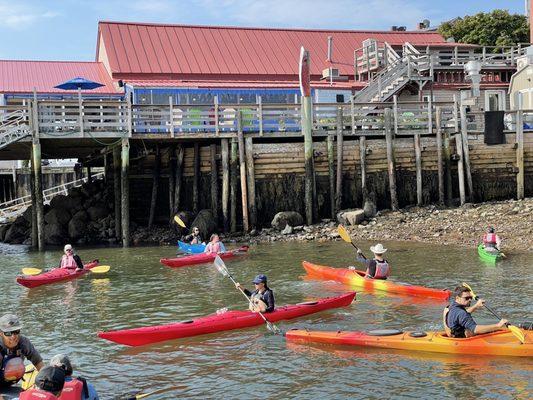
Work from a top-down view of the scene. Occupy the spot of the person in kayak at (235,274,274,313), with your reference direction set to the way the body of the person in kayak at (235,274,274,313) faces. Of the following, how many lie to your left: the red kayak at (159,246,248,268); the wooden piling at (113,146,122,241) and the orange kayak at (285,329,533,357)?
1

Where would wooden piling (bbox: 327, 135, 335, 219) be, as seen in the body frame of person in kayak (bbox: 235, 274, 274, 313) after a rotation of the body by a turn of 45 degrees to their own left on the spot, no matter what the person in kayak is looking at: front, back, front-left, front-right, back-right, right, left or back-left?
back

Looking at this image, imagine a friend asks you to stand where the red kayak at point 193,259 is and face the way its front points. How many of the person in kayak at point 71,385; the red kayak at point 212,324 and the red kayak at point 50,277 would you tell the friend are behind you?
0

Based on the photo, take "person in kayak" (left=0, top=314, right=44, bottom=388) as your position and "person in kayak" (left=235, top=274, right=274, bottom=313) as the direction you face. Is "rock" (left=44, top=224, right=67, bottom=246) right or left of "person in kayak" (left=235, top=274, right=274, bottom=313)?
left

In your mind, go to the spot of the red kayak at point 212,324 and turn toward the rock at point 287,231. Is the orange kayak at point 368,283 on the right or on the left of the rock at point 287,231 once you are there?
right

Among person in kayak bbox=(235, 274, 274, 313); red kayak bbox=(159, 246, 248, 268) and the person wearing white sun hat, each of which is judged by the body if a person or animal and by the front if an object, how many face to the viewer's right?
0

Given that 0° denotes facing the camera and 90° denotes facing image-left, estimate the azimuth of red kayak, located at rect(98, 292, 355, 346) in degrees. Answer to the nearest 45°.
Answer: approximately 45°

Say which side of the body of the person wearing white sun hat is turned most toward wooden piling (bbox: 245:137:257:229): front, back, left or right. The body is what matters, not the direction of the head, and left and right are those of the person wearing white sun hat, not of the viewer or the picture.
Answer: front

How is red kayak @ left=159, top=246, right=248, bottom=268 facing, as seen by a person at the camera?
facing the viewer and to the left of the viewer

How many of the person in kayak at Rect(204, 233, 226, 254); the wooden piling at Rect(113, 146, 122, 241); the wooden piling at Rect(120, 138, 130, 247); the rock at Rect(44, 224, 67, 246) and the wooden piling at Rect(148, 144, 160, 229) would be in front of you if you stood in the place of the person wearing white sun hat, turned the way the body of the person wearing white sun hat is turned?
5

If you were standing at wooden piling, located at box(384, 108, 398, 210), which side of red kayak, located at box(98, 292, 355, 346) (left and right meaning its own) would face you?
back

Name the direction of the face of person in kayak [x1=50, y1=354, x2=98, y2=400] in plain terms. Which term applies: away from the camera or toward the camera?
away from the camera

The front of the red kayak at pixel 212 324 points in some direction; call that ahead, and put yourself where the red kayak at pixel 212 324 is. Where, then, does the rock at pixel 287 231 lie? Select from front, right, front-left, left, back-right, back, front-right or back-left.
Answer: back-right

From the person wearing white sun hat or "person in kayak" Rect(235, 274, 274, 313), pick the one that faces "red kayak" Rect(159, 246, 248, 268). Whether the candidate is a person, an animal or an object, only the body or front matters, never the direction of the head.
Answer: the person wearing white sun hat

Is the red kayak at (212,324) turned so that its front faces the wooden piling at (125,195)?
no
